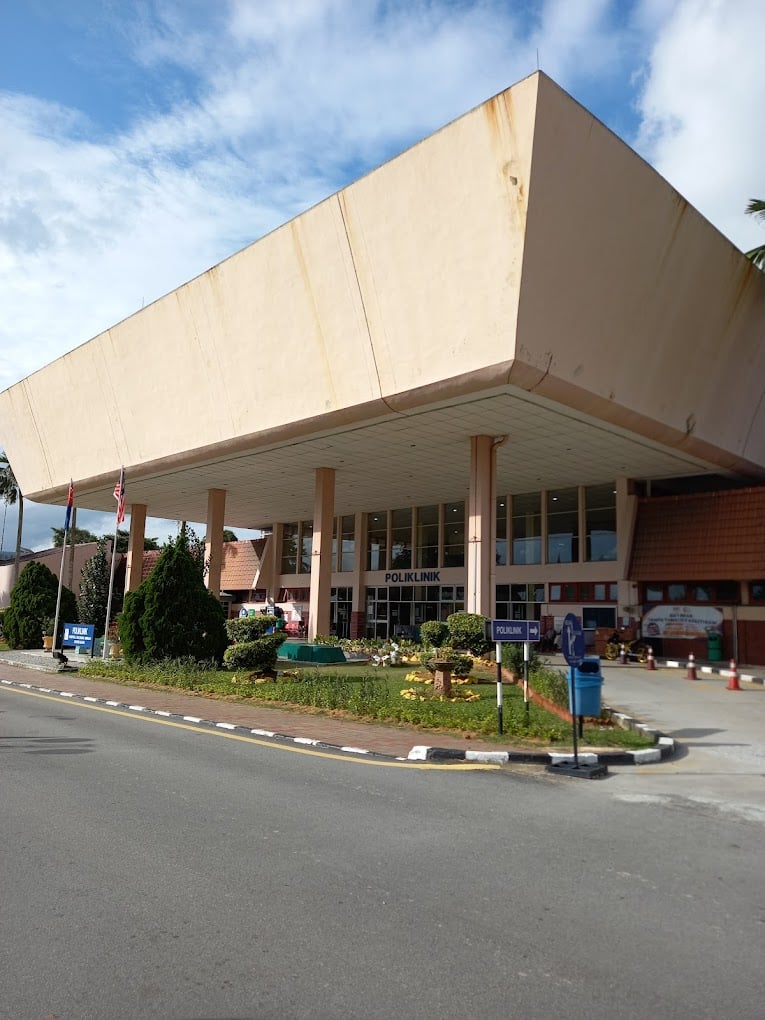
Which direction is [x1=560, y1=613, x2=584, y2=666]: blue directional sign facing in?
toward the camera

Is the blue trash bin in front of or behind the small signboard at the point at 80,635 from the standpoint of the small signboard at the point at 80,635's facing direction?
in front

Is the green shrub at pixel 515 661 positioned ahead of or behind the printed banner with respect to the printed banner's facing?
ahead

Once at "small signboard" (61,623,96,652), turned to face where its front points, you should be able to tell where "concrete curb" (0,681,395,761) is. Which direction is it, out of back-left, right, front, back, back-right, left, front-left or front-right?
front

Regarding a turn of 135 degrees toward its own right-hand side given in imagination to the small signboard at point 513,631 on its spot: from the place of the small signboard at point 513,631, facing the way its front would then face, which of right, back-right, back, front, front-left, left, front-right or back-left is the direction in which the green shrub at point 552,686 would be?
front-right

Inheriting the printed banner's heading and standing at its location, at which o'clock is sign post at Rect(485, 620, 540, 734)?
The sign post is roughly at 12 o'clock from the printed banner.

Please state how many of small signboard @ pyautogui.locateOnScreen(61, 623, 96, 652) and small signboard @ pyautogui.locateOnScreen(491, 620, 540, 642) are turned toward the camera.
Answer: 2

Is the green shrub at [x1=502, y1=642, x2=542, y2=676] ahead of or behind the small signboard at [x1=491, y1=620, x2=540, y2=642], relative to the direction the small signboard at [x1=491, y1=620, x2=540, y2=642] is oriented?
behind

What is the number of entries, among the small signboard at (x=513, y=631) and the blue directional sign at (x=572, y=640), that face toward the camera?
2

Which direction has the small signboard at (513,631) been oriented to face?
toward the camera

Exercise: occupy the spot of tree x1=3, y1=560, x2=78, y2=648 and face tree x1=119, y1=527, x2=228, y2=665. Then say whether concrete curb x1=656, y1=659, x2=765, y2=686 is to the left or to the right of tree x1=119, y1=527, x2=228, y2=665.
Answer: left

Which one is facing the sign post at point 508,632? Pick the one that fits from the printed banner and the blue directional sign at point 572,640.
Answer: the printed banner

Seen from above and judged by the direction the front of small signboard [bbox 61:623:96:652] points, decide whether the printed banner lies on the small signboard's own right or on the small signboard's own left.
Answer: on the small signboard's own left

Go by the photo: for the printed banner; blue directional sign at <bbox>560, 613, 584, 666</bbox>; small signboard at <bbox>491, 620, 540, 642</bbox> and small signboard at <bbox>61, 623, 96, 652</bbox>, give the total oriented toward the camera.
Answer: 4

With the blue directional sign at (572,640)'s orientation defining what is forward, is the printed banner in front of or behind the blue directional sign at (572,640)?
behind

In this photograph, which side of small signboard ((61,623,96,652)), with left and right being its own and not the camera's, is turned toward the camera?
front

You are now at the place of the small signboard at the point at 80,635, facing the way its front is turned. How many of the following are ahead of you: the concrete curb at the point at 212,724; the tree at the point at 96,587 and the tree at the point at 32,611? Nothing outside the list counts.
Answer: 1
